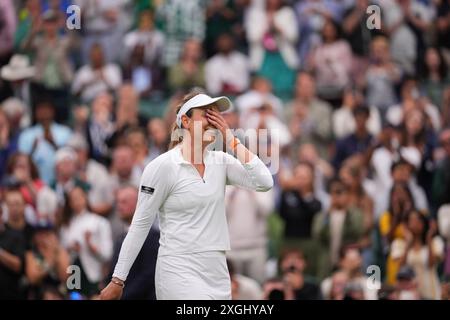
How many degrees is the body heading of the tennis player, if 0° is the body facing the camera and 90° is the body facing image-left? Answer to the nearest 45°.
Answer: approximately 315°

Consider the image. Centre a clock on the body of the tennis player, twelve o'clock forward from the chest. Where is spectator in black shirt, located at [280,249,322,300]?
The spectator in black shirt is roughly at 8 o'clock from the tennis player.

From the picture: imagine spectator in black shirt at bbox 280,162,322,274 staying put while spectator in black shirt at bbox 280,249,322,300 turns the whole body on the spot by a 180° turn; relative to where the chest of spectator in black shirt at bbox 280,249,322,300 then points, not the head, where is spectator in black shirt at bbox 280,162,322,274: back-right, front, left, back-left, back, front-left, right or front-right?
front

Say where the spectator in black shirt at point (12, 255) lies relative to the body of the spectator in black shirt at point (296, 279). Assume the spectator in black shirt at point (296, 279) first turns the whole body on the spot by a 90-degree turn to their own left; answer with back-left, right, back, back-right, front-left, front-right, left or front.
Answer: back

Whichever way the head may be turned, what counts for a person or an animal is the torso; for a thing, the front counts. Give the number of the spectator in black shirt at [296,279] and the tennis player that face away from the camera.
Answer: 0

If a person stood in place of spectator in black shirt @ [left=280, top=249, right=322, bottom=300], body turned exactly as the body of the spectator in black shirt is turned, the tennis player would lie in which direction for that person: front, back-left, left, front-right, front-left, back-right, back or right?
front

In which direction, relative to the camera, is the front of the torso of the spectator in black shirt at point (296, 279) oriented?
toward the camera
